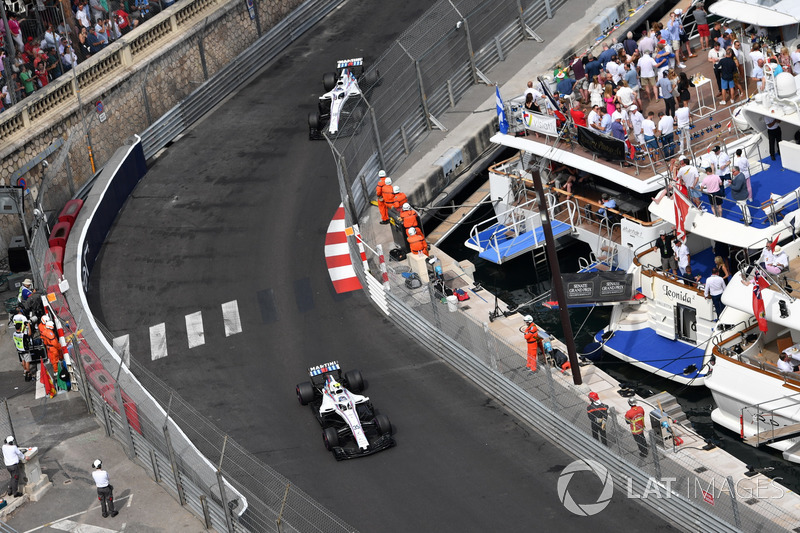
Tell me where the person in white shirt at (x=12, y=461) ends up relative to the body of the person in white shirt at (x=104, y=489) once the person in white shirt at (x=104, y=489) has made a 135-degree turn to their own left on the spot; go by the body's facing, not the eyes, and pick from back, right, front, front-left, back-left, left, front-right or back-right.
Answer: front-right

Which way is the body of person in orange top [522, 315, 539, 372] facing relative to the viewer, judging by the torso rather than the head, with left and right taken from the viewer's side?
facing to the left of the viewer

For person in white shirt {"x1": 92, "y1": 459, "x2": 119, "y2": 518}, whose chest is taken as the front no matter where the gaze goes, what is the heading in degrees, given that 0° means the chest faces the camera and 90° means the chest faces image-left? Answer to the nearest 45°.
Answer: approximately 225°

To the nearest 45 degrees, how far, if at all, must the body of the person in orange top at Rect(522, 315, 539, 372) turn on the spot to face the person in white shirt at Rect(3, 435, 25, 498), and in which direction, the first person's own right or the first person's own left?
0° — they already face them

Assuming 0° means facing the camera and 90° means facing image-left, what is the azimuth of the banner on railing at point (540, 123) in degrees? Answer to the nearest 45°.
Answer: approximately 45°

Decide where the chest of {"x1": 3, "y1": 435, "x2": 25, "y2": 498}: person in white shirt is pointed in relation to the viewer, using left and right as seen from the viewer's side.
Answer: facing away from the viewer and to the right of the viewer

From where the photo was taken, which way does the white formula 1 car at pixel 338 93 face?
toward the camera

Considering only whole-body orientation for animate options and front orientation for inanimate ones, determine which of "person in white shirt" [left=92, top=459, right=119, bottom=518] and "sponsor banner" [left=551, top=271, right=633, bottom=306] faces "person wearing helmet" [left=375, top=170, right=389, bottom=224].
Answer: the person in white shirt

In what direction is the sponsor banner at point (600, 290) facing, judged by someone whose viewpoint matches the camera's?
facing the viewer

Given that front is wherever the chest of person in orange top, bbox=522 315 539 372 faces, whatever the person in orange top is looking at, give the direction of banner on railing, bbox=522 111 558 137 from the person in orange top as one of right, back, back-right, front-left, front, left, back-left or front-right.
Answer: right

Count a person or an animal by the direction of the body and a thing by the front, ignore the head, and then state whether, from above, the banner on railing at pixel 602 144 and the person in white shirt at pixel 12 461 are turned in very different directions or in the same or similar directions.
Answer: very different directions

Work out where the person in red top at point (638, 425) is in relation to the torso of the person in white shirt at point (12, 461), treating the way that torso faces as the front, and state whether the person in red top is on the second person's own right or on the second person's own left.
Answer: on the second person's own right

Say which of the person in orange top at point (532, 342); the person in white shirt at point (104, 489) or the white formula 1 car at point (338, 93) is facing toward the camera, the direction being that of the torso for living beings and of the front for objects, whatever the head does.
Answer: the white formula 1 car

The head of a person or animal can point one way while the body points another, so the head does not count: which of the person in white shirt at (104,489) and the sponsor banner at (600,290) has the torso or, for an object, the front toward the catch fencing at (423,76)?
the person in white shirt

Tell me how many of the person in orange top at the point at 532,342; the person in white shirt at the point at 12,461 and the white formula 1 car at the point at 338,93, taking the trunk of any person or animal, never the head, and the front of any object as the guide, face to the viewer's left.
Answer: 1

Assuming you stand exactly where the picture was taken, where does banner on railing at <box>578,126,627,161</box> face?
facing the viewer and to the left of the viewer

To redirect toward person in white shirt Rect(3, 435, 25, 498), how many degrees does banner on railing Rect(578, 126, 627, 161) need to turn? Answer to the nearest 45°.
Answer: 0° — it already faces them
